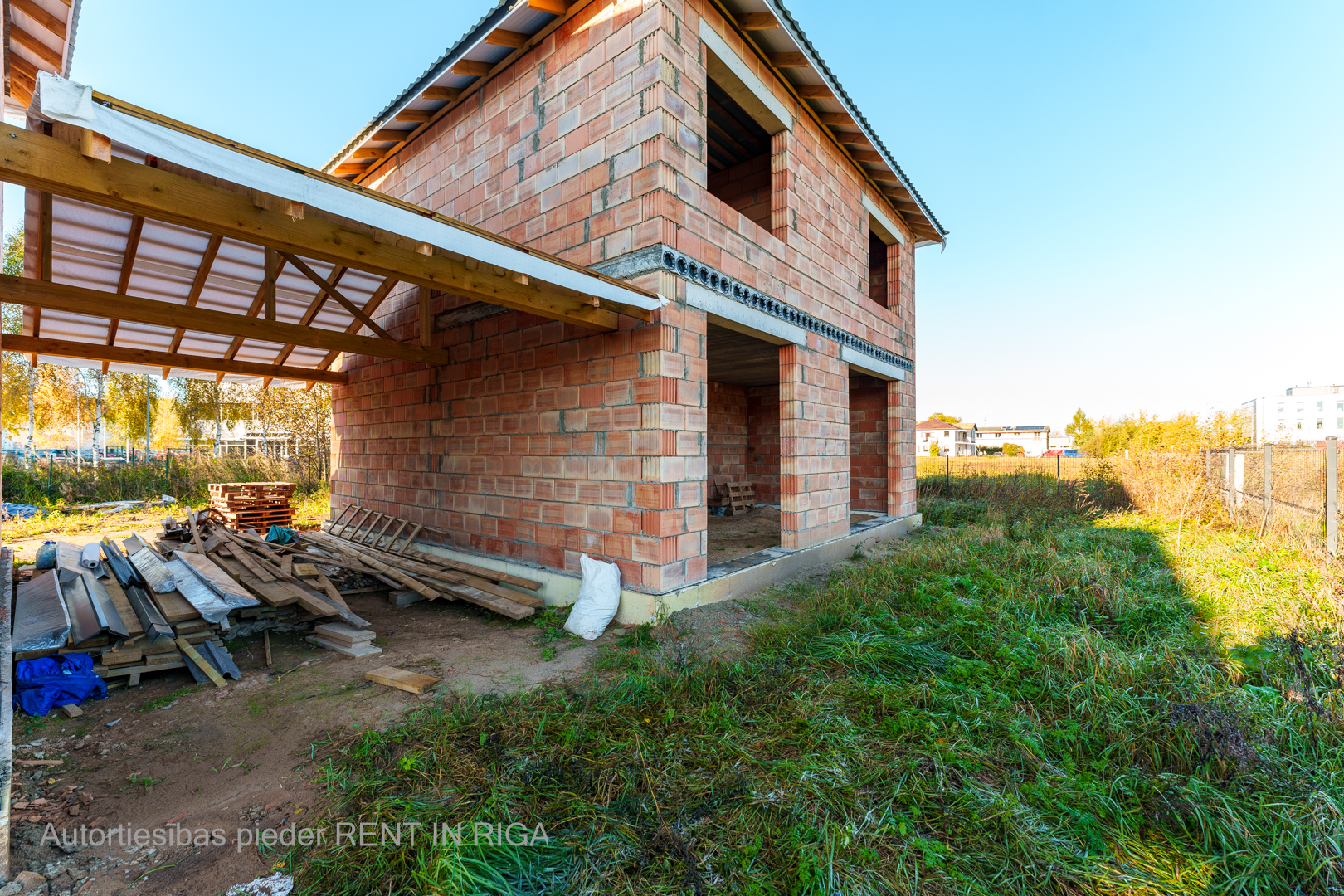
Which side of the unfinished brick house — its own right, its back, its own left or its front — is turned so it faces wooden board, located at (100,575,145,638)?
right

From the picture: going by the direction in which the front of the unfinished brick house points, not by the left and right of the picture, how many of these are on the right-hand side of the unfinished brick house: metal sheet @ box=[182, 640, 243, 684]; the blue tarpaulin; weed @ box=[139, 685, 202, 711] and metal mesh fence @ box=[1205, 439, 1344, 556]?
3

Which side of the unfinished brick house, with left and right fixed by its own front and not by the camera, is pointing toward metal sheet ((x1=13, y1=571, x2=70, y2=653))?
right

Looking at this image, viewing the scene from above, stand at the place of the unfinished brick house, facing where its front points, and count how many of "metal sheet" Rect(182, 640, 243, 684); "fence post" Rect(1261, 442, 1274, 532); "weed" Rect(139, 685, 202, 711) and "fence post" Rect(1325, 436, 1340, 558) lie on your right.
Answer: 2

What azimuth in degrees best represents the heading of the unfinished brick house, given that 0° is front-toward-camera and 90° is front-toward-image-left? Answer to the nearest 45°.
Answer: approximately 315°

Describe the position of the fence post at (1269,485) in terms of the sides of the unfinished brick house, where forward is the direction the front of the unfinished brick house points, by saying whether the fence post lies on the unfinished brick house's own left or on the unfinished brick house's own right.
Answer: on the unfinished brick house's own left

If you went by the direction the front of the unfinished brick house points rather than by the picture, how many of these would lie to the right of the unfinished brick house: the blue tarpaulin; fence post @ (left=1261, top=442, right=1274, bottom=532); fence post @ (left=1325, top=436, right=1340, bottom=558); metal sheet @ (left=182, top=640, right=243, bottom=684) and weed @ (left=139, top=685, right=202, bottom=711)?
3

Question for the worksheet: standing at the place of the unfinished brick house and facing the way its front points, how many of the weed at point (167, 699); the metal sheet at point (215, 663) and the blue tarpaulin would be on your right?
3
